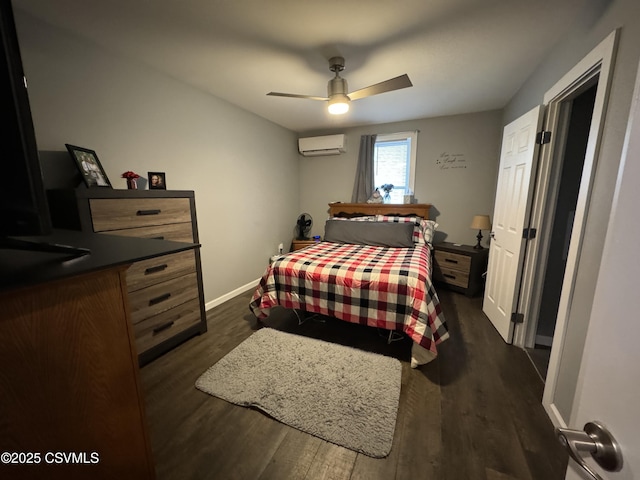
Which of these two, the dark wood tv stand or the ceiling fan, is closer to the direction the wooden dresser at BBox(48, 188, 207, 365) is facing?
the ceiling fan

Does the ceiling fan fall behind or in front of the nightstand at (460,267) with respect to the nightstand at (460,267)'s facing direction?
in front

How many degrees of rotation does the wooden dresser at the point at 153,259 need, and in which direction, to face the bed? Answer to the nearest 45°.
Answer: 0° — it already faces it

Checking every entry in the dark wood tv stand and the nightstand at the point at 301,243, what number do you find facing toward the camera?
1

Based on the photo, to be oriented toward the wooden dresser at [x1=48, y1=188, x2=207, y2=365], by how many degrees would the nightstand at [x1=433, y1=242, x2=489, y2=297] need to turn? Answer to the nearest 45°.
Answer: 0° — it already faces it

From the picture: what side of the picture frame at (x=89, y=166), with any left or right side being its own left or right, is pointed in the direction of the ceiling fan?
front

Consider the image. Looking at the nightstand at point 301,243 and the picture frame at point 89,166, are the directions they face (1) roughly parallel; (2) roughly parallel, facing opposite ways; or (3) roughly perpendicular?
roughly perpendicular

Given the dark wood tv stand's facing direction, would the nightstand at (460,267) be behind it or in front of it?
in front

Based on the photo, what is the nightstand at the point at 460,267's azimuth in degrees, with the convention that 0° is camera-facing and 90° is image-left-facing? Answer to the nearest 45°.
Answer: approximately 45°
